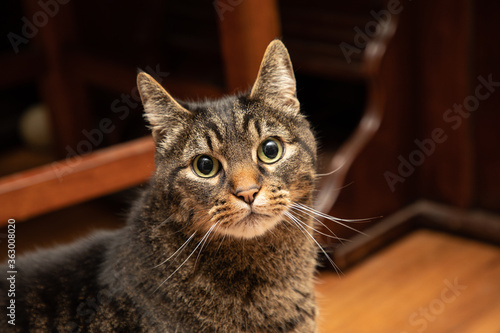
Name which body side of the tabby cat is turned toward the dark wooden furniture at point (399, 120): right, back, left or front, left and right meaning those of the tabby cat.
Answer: left

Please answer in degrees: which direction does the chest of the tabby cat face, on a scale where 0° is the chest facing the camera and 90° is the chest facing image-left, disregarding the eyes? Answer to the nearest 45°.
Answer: approximately 315°
